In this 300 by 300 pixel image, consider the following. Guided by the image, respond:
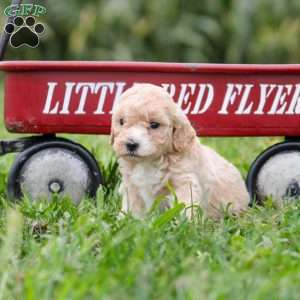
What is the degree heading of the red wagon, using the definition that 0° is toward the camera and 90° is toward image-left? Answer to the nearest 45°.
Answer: approximately 90°

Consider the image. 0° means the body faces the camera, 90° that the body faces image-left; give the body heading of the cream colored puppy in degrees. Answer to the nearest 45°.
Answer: approximately 45°
